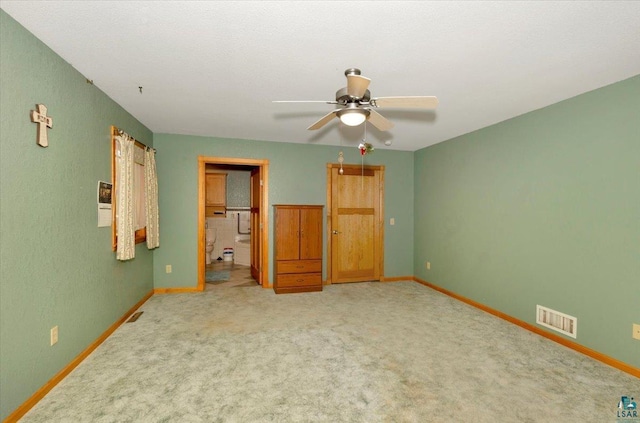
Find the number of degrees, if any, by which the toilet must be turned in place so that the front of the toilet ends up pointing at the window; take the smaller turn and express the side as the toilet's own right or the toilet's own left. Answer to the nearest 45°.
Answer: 0° — it already faces it

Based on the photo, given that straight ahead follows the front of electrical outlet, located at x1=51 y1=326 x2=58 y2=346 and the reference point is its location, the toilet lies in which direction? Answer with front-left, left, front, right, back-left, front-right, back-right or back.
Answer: left

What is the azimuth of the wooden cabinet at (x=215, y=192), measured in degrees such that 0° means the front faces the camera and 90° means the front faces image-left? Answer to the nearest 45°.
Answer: approximately 0°

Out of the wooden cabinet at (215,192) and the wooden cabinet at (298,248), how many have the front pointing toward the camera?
2

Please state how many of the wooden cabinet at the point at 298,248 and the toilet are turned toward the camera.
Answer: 2

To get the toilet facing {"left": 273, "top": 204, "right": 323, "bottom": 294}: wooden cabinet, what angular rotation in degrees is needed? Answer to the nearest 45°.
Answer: approximately 45° to its left

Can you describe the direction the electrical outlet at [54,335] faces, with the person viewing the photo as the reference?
facing the viewer and to the right of the viewer

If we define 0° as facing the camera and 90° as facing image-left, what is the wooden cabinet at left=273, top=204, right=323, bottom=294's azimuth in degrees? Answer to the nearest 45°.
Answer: approximately 0°

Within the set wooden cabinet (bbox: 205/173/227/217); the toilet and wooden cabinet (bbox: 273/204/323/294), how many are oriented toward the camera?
3
